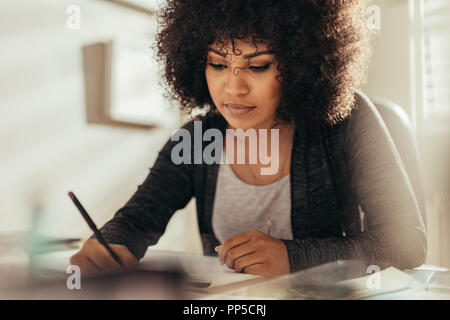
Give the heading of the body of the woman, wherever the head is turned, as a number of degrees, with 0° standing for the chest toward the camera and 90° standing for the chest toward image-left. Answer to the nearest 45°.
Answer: approximately 45°
